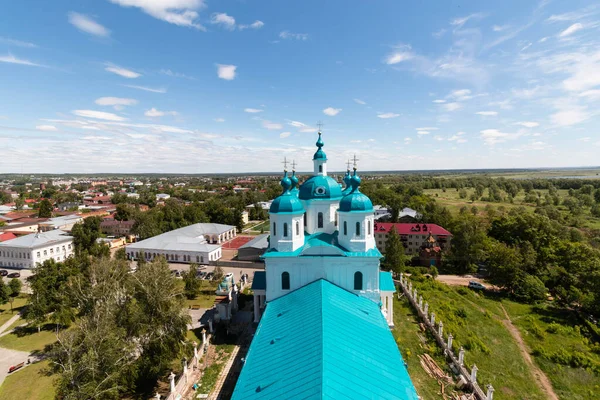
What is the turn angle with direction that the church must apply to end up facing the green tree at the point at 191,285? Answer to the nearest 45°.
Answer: approximately 135° to its right

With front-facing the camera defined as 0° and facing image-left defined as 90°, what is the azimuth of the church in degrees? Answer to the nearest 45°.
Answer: approximately 0°

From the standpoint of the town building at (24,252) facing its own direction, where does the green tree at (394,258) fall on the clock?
The green tree is roughly at 9 o'clock from the town building.

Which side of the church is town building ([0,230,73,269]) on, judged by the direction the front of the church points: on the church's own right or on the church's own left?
on the church's own right

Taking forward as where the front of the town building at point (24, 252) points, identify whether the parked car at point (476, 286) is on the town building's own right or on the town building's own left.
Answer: on the town building's own left

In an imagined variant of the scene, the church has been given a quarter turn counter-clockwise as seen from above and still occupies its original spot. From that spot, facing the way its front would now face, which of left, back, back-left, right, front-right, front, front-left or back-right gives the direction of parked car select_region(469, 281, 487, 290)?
front-left

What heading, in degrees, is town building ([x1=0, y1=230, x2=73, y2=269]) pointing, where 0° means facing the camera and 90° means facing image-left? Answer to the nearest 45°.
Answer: approximately 45°
